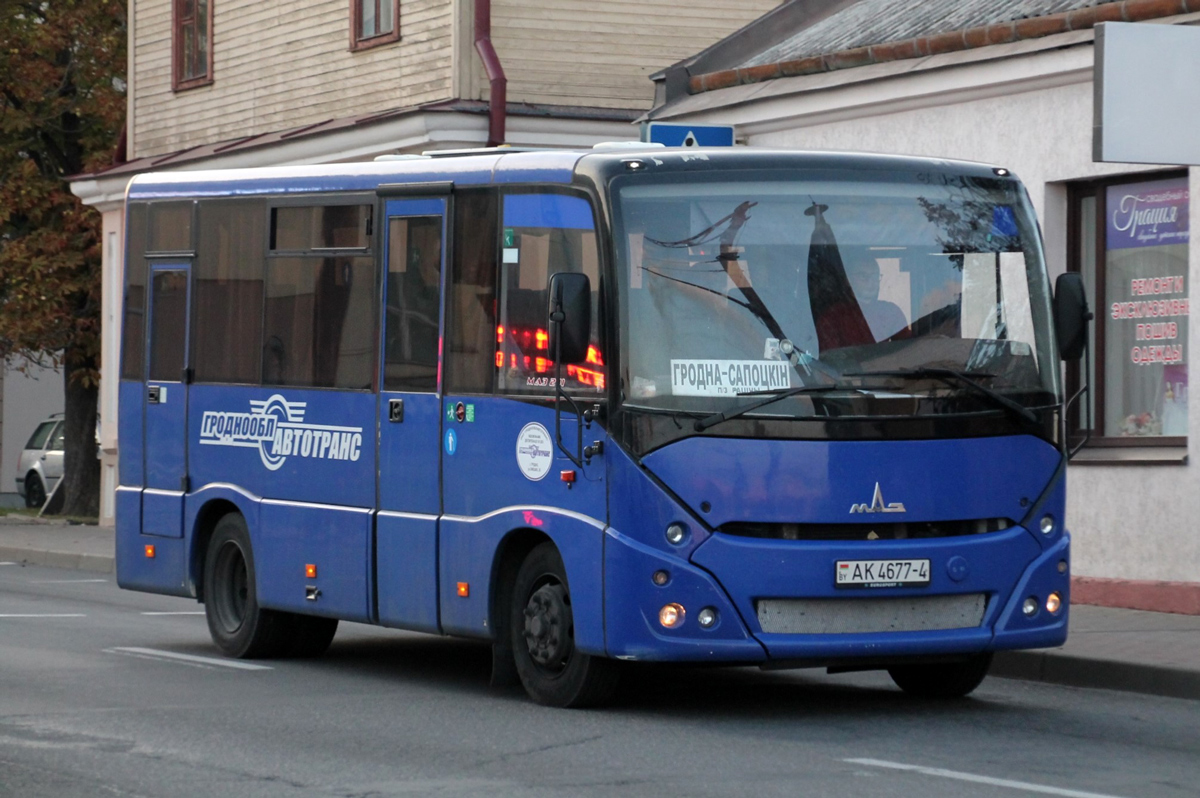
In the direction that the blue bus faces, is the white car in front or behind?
behind

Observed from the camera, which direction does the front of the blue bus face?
facing the viewer and to the right of the viewer

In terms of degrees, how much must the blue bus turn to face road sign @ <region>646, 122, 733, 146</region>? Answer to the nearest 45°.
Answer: approximately 135° to its left

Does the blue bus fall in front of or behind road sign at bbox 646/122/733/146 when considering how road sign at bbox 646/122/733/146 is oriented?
in front

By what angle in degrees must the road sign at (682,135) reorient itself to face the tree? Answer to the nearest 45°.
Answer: approximately 135° to its right

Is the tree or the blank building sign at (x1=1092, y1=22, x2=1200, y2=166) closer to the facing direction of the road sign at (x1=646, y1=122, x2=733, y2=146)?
the blank building sign

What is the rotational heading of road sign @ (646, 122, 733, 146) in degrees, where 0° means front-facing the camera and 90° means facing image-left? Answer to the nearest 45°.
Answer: approximately 0°

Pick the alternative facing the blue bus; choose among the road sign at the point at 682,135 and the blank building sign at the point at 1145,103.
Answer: the road sign at the point at 682,135
